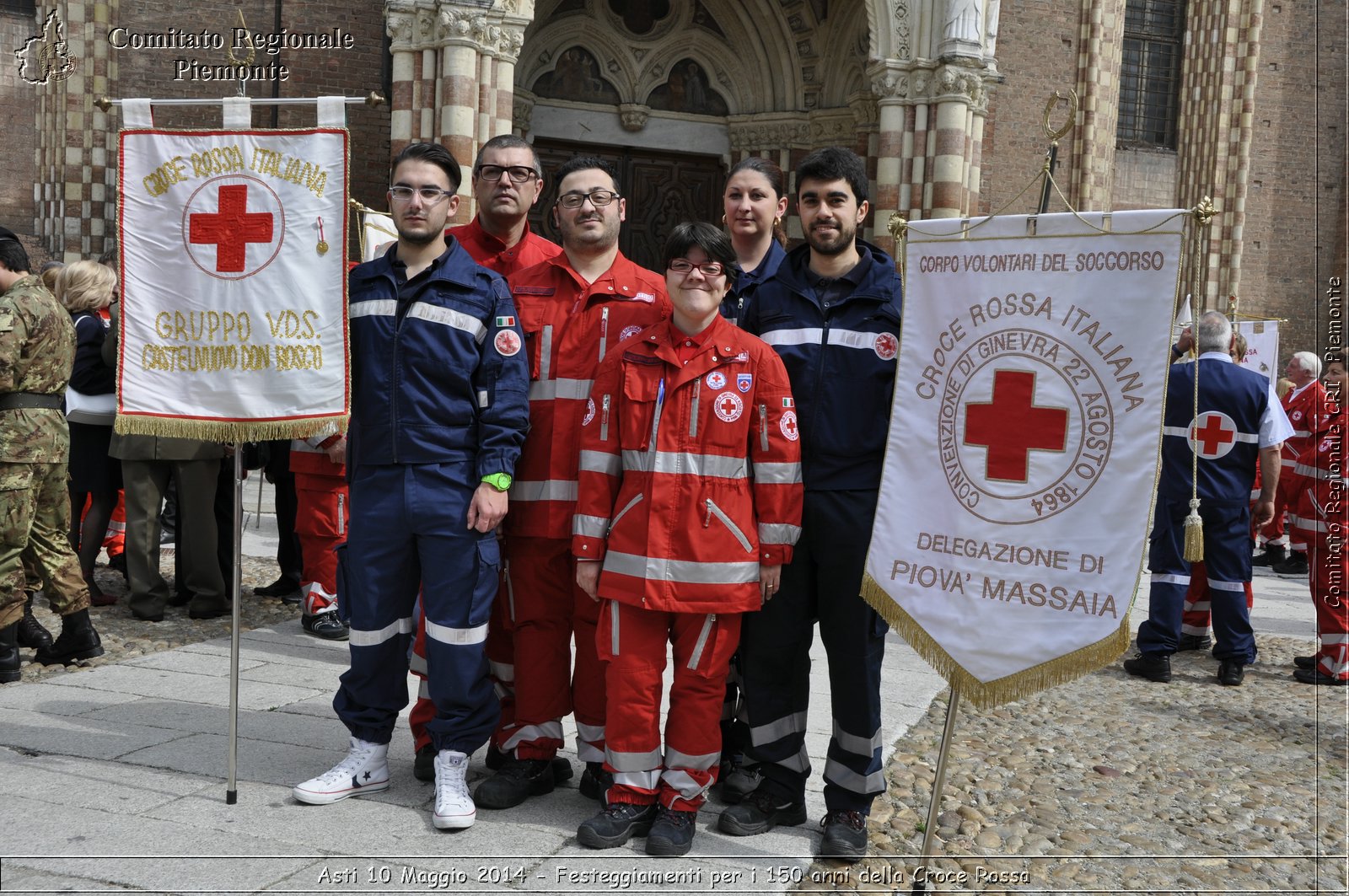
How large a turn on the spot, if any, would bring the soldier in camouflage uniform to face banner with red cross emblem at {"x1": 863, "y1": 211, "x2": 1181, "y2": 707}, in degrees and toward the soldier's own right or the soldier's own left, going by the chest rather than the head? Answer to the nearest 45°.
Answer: approximately 180°

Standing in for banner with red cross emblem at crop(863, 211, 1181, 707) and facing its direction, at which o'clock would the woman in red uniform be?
The woman in red uniform is roughly at 3 o'clock from the banner with red cross emblem.

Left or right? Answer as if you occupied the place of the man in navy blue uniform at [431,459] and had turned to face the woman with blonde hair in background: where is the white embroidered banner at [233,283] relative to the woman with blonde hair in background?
left

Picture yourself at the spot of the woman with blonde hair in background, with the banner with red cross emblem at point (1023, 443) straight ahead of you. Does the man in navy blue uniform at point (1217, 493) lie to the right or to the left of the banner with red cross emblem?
left

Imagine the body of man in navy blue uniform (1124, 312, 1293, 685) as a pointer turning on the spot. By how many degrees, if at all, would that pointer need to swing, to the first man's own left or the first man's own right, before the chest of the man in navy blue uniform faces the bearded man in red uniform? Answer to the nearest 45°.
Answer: approximately 135° to the first man's own left

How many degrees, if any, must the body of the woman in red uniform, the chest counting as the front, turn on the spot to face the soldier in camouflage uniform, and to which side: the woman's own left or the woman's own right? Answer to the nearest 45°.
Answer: approximately 135° to the woman's own right

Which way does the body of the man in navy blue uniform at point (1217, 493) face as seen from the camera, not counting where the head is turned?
away from the camera

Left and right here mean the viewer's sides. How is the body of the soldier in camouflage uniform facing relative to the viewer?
facing away from the viewer and to the left of the viewer

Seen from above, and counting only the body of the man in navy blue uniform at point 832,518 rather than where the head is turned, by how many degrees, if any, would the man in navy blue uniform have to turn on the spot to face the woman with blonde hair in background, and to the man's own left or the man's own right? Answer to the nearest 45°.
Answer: approximately 135° to the man's own right

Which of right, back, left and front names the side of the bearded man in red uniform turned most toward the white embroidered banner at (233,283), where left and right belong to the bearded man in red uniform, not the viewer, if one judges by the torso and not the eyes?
right
